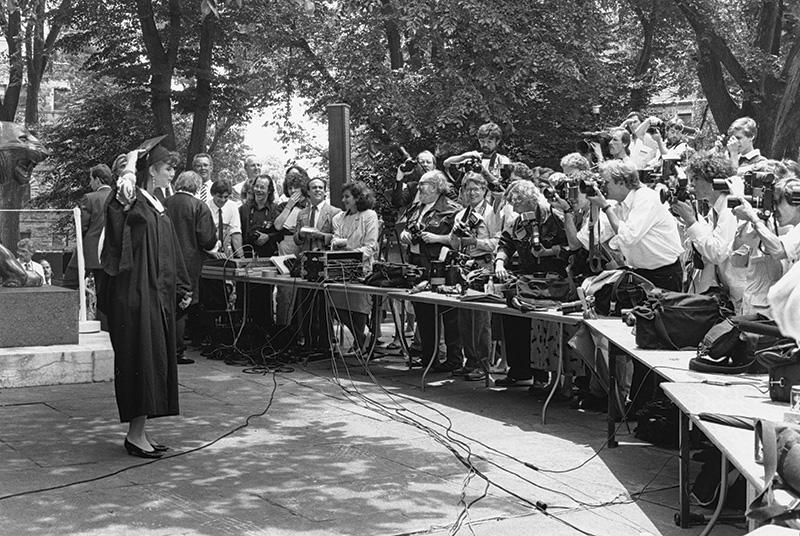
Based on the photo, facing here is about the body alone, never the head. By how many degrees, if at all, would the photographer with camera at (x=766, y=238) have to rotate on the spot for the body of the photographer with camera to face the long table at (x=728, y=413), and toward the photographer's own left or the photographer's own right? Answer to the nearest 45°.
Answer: approximately 90° to the photographer's own left

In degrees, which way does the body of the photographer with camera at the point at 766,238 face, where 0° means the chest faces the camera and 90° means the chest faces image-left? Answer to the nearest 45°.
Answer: approximately 90°

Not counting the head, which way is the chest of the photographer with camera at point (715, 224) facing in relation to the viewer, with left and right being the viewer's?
facing to the left of the viewer

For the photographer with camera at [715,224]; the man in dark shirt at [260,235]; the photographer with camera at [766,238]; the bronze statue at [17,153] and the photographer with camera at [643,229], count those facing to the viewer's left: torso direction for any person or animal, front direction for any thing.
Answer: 3

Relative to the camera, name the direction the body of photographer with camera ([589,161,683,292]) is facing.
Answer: to the viewer's left

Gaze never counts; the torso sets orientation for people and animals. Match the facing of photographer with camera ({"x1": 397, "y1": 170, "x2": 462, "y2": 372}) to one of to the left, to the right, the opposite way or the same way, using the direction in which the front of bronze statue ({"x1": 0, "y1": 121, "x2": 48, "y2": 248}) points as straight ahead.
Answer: to the right

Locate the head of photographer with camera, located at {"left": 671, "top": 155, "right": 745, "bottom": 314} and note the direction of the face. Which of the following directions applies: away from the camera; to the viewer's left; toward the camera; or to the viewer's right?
to the viewer's left

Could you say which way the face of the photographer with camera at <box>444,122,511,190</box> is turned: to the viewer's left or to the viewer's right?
to the viewer's left

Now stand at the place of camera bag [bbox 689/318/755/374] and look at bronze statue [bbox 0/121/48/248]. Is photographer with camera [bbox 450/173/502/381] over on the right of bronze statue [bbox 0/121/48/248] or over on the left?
right

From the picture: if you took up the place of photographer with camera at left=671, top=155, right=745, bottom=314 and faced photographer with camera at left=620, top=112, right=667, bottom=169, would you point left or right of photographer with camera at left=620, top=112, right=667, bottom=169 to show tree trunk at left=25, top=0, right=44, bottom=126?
left

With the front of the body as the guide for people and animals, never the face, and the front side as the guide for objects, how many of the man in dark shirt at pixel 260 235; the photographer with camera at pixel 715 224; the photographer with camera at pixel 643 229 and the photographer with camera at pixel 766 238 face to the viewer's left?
3

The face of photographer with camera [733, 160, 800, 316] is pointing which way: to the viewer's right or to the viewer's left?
to the viewer's left

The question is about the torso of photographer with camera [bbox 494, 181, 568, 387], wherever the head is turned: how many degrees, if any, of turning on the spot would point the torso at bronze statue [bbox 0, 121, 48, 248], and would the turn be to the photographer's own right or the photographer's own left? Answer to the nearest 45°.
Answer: approximately 45° to the photographer's own right
